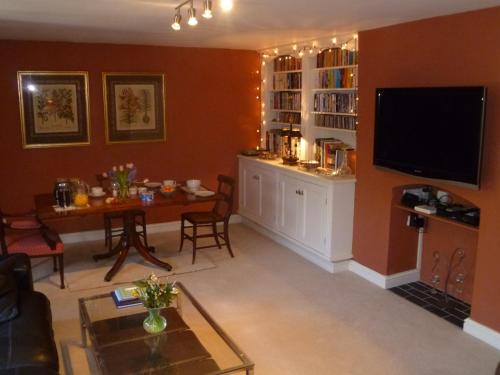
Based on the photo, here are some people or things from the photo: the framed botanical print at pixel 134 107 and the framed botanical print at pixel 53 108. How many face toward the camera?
2

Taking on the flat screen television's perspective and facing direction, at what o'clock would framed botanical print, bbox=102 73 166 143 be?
The framed botanical print is roughly at 2 o'clock from the flat screen television.

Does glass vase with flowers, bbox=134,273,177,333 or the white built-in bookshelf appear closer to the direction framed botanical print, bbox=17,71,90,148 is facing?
the glass vase with flowers

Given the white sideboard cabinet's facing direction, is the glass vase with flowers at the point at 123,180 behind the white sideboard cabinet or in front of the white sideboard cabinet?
in front

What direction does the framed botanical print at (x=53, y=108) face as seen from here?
toward the camera

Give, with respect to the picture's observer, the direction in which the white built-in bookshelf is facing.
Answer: facing the viewer and to the left of the viewer

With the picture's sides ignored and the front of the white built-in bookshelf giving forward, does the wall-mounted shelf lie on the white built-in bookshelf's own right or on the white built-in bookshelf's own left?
on the white built-in bookshelf's own left

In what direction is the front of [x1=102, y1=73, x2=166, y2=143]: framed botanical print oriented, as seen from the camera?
facing the viewer

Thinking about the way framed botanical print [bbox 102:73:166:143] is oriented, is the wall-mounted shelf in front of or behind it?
in front

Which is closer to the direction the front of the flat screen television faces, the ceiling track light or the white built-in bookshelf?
the ceiling track light

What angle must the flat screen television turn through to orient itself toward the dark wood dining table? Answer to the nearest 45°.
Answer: approximately 45° to its right

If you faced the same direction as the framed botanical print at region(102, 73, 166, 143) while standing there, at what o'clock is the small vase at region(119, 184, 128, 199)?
The small vase is roughly at 12 o'clock from the framed botanical print.
